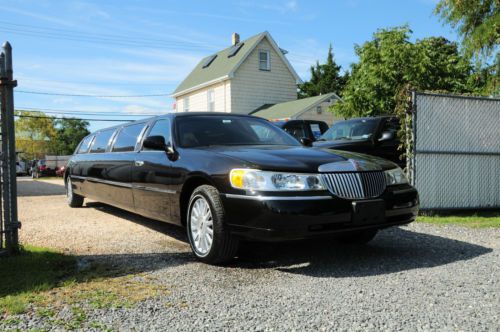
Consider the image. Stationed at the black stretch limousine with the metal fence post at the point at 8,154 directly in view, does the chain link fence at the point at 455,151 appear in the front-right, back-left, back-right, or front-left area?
back-left

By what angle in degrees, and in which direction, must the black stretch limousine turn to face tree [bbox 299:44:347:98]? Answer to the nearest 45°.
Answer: approximately 135° to its left

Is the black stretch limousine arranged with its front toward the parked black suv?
no

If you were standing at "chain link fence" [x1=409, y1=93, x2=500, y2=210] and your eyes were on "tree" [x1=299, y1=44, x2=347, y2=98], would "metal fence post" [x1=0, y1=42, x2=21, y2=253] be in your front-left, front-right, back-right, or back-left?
back-left

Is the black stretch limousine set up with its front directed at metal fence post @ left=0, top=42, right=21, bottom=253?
no

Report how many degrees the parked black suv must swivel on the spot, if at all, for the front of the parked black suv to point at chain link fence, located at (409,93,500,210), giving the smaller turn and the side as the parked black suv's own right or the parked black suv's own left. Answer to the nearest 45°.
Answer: approximately 90° to the parked black suv's own left

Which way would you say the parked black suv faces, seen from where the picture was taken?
facing the viewer and to the left of the viewer

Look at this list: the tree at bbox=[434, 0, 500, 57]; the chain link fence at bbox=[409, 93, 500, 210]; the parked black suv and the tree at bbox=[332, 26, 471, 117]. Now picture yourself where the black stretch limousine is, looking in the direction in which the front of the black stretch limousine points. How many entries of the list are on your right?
0

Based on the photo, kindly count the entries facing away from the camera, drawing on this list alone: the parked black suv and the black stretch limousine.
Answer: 0

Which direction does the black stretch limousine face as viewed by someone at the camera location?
facing the viewer and to the right of the viewer

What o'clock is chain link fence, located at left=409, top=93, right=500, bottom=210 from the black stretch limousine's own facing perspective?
The chain link fence is roughly at 9 o'clock from the black stretch limousine.

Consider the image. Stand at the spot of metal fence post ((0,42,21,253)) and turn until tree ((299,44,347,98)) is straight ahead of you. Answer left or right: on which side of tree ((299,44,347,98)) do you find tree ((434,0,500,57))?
right

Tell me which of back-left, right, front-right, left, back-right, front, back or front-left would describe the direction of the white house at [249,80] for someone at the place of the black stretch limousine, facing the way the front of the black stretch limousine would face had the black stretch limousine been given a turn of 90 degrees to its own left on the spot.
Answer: front-left

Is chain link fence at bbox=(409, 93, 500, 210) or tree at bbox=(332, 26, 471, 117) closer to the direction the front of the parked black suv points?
the chain link fence

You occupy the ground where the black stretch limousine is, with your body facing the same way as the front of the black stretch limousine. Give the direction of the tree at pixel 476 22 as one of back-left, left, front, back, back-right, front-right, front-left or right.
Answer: left

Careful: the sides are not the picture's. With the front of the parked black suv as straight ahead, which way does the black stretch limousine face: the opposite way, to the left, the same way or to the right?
to the left

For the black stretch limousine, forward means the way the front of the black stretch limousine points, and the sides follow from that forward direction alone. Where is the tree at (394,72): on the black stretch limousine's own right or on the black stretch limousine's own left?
on the black stretch limousine's own left
